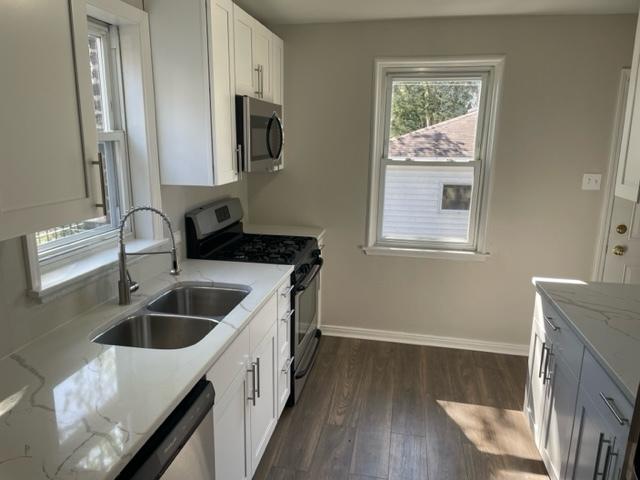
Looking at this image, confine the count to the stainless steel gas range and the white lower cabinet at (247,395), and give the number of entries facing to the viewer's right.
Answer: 2

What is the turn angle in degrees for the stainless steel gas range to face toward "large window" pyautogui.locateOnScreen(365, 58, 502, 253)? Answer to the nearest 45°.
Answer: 0° — it already faces it

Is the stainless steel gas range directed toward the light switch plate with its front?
yes

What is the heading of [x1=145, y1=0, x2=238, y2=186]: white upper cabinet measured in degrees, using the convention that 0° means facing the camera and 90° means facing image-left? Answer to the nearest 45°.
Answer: approximately 270°

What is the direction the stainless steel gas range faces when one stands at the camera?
facing to the right of the viewer

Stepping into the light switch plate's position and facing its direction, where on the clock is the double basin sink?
The double basin sink is roughly at 1 o'clock from the light switch plate.

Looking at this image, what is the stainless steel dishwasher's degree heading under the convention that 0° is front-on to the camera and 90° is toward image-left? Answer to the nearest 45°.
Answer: approximately 315°

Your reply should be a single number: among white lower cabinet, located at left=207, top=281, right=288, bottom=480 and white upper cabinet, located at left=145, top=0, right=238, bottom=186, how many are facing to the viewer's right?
2

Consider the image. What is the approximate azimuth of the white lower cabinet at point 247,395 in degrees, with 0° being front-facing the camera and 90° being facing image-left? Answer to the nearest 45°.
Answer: approximately 270°

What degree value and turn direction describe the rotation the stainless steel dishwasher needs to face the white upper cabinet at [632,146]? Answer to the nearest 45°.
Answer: approximately 45° to its left

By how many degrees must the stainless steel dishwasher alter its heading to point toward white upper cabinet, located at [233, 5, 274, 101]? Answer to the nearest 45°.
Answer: approximately 135° to its left
